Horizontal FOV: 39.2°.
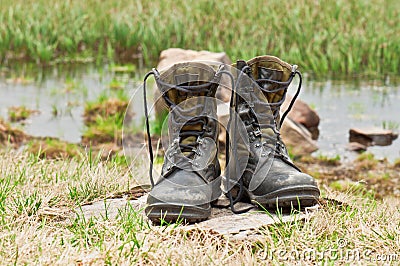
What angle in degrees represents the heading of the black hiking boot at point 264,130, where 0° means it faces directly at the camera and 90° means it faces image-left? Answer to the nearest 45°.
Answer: approximately 315°

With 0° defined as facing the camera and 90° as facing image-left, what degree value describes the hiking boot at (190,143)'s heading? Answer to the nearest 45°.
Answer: approximately 0°

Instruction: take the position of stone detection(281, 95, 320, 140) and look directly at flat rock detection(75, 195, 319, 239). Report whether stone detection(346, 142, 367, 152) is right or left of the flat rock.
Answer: left

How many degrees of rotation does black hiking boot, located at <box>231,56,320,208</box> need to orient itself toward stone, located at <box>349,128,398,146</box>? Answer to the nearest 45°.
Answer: approximately 135° to its left

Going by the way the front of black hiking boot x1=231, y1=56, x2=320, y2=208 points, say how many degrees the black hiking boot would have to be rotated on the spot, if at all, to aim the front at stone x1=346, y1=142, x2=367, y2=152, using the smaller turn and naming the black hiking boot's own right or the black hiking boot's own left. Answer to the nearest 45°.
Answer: approximately 135° to the black hiking boot's own left
